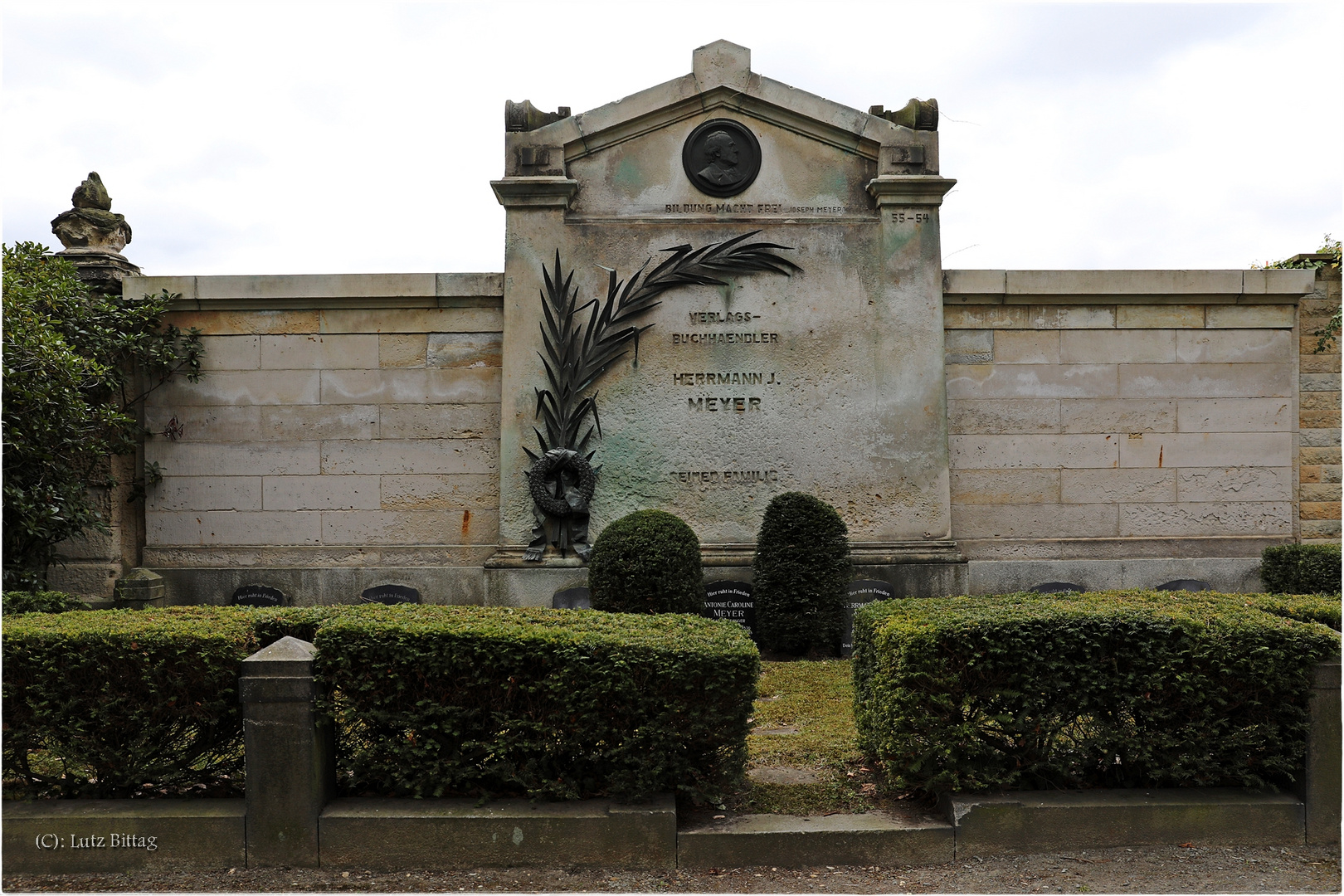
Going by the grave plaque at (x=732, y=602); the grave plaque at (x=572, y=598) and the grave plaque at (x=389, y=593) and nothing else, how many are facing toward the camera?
3

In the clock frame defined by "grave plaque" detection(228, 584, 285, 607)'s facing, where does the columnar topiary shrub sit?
The columnar topiary shrub is roughly at 10 o'clock from the grave plaque.

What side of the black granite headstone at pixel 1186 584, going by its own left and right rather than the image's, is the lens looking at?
front

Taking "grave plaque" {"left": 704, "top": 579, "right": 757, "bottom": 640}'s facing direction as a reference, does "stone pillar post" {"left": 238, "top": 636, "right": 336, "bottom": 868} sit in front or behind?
in front

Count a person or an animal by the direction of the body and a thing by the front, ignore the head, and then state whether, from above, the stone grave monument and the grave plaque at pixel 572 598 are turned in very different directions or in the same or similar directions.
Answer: same or similar directions

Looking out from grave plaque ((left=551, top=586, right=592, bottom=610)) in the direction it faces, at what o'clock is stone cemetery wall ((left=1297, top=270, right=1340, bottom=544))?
The stone cemetery wall is roughly at 9 o'clock from the grave plaque.

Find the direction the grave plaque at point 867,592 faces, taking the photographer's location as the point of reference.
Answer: facing the viewer

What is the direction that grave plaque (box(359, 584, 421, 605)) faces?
toward the camera

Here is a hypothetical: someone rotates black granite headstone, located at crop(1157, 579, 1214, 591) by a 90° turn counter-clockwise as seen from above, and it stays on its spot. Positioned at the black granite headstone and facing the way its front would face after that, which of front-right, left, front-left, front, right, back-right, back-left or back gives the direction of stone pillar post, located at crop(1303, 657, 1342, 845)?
right

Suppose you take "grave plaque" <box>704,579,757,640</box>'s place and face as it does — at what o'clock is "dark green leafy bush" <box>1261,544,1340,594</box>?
The dark green leafy bush is roughly at 9 o'clock from the grave plaque.

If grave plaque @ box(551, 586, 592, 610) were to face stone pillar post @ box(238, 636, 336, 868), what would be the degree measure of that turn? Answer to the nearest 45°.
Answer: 0° — it already faces it

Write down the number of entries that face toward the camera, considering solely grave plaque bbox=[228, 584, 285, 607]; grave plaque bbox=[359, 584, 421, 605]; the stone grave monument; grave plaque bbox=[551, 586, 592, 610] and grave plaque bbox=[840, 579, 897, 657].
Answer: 5
